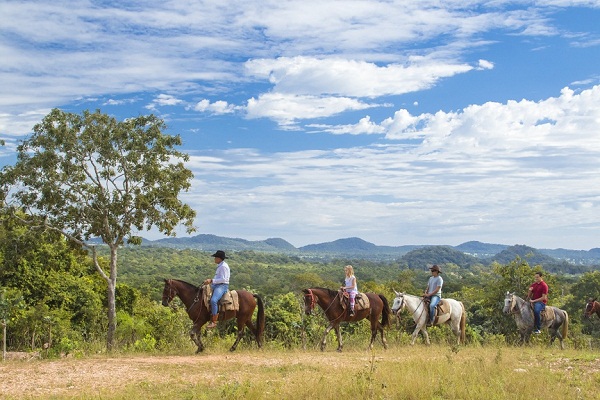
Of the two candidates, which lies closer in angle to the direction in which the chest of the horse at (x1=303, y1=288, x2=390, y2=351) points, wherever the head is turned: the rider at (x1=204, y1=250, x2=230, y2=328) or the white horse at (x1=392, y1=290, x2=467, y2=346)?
the rider

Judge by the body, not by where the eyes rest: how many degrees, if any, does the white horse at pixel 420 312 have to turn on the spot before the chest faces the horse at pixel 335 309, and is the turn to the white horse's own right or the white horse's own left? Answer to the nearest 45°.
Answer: approximately 45° to the white horse's own left

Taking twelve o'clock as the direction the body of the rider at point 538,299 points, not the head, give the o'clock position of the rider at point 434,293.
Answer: the rider at point 434,293 is roughly at 12 o'clock from the rider at point 538,299.

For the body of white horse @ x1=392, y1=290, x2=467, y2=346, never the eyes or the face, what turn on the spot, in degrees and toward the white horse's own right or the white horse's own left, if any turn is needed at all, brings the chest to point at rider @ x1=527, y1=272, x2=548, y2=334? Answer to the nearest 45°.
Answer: approximately 135° to the white horse's own right

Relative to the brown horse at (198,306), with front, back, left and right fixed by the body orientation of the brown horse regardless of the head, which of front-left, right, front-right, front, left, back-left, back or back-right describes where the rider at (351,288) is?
back

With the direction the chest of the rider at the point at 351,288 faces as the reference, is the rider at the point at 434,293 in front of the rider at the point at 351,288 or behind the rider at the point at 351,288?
behind

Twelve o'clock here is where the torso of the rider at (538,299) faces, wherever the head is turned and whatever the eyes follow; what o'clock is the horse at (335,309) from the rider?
The horse is roughly at 12 o'clock from the rider.

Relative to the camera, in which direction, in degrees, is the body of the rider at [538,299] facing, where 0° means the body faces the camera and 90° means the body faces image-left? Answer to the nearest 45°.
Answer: approximately 45°

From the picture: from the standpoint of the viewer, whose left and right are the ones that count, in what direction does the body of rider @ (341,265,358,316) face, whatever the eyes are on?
facing to the left of the viewer

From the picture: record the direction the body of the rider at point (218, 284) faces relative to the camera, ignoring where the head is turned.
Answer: to the viewer's left

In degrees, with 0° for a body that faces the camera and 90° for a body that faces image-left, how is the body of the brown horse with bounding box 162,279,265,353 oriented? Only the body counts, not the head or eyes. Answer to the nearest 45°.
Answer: approximately 90°
